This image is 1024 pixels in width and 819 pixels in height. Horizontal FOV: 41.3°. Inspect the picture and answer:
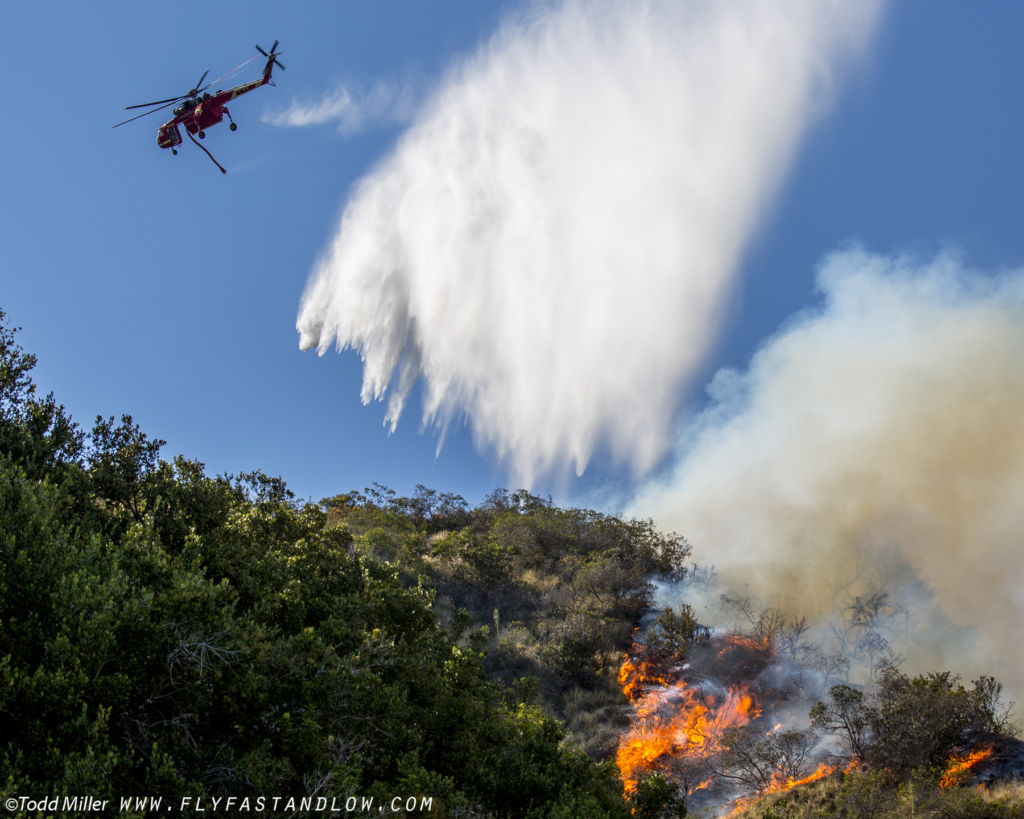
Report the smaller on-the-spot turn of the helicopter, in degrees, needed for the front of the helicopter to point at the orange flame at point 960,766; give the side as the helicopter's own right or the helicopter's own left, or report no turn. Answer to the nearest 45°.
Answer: approximately 135° to the helicopter's own left

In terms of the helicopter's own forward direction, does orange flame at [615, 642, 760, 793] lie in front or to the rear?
to the rear

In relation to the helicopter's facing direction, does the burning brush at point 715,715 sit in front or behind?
behind

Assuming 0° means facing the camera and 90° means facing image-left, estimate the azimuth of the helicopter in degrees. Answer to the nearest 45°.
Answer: approximately 45°
